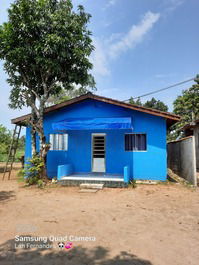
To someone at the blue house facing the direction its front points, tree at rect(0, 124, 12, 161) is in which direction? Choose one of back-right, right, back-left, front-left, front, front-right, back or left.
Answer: back-right

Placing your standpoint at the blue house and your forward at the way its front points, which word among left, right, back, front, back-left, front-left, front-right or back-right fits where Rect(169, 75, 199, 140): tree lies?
back-left

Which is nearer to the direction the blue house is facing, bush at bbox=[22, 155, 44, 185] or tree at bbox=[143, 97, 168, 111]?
the bush

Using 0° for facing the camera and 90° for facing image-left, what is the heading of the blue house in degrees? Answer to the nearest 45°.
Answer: approximately 0°

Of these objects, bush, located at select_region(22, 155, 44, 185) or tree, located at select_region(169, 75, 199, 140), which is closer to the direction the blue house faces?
the bush

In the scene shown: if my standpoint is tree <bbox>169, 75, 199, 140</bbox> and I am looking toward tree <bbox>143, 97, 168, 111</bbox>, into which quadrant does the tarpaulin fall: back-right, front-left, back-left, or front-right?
back-left

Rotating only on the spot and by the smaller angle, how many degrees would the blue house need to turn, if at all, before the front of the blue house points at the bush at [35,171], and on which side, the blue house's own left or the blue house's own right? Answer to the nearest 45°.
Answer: approximately 90° to the blue house's own right
